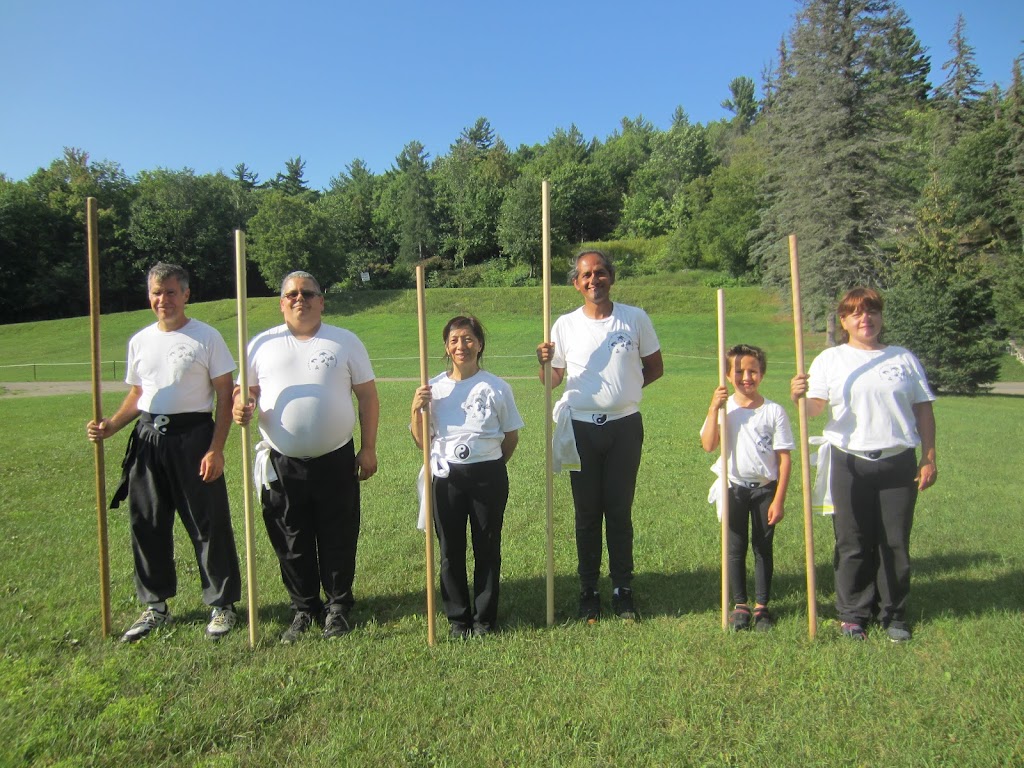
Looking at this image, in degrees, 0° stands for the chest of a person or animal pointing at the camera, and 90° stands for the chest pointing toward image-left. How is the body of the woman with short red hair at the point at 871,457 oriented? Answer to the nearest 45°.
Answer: approximately 0°

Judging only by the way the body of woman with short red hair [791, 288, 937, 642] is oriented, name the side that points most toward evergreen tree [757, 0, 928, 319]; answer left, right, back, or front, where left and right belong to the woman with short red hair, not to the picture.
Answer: back

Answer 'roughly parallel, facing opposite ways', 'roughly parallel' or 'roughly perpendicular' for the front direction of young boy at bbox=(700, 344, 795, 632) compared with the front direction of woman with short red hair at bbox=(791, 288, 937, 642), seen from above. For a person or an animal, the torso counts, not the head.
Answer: roughly parallel

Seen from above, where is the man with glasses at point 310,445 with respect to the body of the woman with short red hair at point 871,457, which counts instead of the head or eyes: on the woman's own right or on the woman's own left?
on the woman's own right

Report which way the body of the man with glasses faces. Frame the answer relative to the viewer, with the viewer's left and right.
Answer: facing the viewer

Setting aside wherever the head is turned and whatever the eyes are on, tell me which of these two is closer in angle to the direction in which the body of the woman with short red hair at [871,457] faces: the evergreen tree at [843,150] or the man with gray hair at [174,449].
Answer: the man with gray hair

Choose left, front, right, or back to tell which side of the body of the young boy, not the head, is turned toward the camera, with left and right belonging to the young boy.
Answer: front

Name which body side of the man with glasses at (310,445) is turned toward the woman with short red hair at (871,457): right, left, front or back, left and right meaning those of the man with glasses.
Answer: left

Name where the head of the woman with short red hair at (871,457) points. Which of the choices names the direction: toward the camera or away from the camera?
toward the camera

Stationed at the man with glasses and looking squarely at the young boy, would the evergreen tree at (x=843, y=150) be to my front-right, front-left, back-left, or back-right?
front-left

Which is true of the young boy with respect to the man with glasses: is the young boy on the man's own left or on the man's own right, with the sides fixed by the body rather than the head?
on the man's own left
